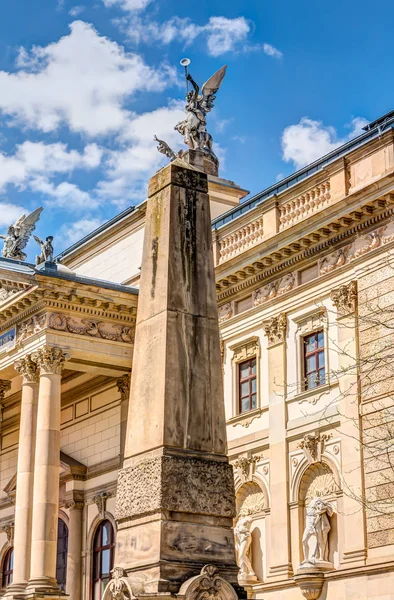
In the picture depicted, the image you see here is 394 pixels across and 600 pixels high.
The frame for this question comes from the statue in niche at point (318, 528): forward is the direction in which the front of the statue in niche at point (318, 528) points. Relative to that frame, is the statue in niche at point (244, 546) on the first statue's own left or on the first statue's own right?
on the first statue's own right

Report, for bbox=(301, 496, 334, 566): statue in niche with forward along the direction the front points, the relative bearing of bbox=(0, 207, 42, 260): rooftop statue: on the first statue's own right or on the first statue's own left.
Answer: on the first statue's own right

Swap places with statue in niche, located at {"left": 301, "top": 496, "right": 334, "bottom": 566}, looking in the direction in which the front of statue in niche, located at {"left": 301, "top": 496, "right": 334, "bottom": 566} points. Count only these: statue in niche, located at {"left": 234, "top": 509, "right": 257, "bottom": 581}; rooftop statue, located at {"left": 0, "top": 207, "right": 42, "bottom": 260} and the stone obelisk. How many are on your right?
2

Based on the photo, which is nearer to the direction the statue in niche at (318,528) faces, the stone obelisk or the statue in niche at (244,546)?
the stone obelisk
